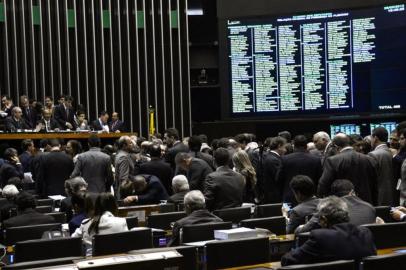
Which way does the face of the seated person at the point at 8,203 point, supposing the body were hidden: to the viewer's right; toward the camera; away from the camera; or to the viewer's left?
away from the camera

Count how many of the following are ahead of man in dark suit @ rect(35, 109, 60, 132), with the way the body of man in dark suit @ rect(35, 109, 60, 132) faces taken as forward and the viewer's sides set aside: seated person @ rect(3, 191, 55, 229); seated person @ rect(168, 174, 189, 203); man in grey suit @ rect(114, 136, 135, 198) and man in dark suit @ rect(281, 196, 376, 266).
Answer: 4

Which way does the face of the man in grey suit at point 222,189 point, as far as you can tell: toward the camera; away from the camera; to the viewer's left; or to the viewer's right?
away from the camera

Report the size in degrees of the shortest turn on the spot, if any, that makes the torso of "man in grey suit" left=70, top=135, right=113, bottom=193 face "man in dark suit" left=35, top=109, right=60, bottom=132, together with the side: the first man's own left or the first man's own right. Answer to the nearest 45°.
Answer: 0° — they already face them

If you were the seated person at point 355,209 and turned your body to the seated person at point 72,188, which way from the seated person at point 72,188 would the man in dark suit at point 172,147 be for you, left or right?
right

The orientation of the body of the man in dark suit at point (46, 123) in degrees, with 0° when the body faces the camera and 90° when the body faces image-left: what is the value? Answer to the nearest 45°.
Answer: approximately 0°

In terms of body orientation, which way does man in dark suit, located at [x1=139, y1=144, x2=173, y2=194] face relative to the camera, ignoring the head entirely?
away from the camera

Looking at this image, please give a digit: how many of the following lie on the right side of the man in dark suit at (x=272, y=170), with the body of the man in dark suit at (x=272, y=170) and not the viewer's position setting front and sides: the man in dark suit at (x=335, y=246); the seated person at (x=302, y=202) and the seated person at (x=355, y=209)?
3

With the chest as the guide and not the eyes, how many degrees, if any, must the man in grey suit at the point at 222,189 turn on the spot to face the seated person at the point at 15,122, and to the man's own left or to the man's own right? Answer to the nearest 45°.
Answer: approximately 45° to the man's own left

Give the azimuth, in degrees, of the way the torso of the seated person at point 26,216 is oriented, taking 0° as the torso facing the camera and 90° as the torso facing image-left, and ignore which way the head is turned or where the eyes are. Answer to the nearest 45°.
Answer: approximately 180°

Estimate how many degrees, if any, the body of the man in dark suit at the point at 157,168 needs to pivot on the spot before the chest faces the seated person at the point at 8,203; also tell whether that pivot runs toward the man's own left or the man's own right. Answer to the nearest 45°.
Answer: approximately 135° to the man's own left

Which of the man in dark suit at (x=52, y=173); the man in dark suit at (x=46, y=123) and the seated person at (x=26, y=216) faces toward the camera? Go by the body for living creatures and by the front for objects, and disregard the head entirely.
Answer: the man in dark suit at (x=46, y=123)
